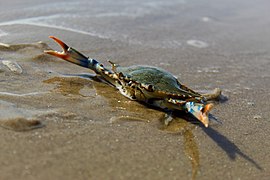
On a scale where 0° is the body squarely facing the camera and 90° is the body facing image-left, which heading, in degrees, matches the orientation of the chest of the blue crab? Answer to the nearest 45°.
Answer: approximately 45°
